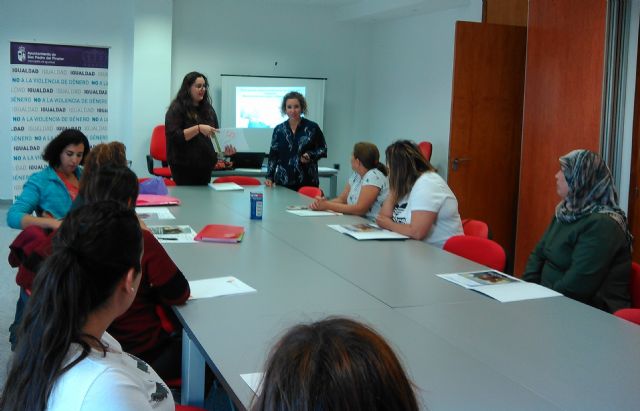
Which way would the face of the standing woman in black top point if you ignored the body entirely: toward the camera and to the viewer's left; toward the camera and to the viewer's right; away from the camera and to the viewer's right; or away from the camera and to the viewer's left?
toward the camera and to the viewer's right

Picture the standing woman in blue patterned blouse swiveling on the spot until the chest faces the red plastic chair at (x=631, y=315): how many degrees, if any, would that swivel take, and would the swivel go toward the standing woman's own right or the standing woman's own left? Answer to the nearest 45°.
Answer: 0° — they already face it

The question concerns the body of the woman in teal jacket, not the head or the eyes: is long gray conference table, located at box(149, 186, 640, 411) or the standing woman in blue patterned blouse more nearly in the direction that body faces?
the long gray conference table

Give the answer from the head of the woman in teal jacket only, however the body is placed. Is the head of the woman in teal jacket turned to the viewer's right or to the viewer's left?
to the viewer's right

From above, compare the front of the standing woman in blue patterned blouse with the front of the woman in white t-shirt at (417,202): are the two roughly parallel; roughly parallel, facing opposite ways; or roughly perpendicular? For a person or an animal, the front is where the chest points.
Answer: roughly perpendicular

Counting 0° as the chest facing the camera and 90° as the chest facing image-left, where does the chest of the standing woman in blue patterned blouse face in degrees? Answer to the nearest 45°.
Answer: approximately 0°

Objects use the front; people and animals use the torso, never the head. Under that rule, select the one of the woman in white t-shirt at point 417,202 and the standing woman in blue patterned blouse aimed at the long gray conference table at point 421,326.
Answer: the standing woman in blue patterned blouse

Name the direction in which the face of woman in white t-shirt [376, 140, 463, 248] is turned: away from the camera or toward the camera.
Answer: away from the camera

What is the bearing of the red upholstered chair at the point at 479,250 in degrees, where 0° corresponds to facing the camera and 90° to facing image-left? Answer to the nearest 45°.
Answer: approximately 45°
